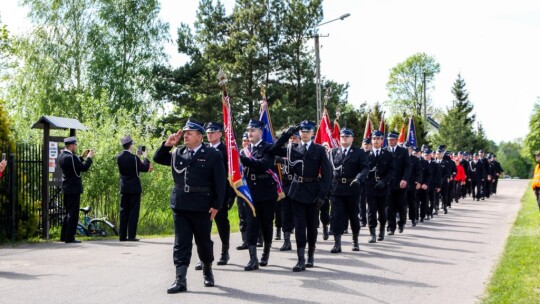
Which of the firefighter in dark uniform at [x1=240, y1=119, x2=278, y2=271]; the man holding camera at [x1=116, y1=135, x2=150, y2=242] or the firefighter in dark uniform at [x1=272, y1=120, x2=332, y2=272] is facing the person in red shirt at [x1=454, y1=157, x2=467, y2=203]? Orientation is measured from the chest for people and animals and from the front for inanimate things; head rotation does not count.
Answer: the man holding camera

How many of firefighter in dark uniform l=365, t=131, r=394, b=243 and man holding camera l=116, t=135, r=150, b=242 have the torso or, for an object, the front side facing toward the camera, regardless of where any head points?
1

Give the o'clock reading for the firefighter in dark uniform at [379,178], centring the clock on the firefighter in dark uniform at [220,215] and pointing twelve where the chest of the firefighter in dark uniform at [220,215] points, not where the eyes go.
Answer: the firefighter in dark uniform at [379,178] is roughly at 6 o'clock from the firefighter in dark uniform at [220,215].

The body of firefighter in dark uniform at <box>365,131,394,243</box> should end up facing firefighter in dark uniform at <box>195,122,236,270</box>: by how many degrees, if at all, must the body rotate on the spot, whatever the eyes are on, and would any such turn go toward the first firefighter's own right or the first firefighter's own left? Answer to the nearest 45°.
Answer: approximately 45° to the first firefighter's own right

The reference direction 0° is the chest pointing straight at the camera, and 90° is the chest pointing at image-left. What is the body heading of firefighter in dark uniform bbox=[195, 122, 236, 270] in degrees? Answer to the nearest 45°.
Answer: approximately 45°

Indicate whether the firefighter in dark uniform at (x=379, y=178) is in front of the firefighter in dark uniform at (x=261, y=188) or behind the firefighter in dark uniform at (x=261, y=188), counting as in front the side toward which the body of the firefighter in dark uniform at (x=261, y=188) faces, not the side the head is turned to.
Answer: behind

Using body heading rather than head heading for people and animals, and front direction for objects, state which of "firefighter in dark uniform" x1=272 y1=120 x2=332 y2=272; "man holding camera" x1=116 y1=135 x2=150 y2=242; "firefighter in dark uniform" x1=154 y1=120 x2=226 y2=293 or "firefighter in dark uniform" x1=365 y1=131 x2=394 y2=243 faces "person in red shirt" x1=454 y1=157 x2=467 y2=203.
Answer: the man holding camera

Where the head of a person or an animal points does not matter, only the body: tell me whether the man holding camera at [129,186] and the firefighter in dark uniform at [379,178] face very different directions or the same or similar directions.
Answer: very different directions
